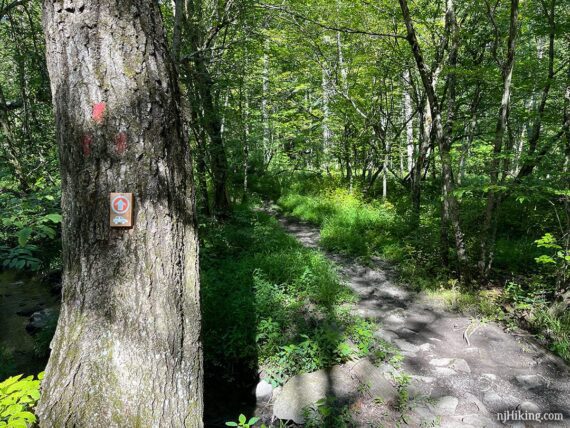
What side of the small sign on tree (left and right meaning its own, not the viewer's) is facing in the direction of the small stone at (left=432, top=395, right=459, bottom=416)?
left

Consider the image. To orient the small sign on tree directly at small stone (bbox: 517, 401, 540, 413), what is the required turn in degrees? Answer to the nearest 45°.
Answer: approximately 90° to its left

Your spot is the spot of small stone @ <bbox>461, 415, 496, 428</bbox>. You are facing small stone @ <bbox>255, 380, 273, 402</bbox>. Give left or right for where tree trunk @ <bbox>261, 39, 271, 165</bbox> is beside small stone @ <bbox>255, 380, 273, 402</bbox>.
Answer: right

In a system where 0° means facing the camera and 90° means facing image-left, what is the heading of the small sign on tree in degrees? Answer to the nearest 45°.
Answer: approximately 0°

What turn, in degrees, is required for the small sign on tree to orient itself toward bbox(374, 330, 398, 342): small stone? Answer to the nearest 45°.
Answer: approximately 135° to its left

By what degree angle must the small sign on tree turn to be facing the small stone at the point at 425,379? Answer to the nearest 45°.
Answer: approximately 90° to its left

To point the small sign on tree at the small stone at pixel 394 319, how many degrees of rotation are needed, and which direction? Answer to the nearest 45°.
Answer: approximately 135° to its left

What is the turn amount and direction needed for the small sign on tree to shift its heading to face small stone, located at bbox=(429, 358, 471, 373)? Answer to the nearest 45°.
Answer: approximately 90° to its left
